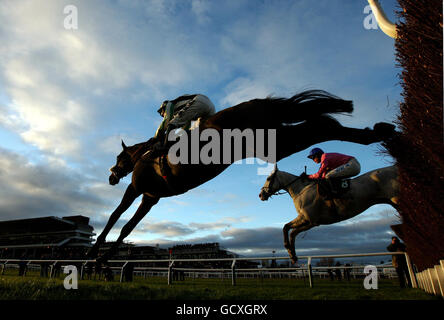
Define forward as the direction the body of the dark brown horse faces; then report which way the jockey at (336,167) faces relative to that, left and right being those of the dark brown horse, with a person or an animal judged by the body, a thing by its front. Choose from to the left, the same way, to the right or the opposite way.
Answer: the same way

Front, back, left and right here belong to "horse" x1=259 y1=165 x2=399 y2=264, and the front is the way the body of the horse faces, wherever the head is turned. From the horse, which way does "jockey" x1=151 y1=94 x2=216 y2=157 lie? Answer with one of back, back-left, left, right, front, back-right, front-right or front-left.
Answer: front-left

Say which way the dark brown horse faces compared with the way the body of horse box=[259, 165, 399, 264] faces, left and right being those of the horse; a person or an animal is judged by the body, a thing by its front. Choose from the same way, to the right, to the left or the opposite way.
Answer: the same way

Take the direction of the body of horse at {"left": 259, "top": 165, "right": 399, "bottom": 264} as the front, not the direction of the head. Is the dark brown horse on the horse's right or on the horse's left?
on the horse's left

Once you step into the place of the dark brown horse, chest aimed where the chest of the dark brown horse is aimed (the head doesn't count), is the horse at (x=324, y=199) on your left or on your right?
on your right

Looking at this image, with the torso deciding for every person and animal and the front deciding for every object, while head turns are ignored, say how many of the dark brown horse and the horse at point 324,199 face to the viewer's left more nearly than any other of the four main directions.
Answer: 2

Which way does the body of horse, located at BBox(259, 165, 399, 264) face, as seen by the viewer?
to the viewer's left

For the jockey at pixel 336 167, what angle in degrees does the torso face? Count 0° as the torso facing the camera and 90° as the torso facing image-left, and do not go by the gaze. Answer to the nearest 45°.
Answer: approximately 90°

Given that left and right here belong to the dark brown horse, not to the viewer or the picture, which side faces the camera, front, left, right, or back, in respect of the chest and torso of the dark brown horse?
left

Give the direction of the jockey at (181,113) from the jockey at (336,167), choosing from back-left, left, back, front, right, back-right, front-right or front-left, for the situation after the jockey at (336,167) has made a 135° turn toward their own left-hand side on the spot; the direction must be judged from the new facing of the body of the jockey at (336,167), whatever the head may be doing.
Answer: right
